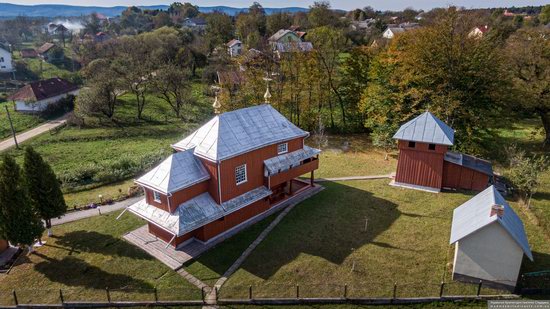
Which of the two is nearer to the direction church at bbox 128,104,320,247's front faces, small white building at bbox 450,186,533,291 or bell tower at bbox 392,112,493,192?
the bell tower

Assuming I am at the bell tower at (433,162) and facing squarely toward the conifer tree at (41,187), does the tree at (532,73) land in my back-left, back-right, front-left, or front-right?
back-right

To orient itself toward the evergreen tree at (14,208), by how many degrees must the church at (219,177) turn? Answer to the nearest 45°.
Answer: approximately 135° to its left

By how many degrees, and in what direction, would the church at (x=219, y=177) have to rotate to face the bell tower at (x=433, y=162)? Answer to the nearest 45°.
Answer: approximately 45° to its right

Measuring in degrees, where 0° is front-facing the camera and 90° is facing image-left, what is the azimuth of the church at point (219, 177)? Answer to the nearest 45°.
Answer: approximately 225°
